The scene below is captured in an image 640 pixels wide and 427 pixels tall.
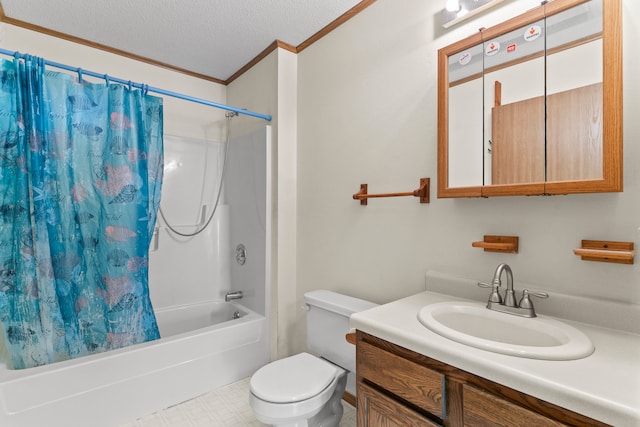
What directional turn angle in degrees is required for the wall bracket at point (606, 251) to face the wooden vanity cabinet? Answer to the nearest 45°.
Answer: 0° — it already faces it

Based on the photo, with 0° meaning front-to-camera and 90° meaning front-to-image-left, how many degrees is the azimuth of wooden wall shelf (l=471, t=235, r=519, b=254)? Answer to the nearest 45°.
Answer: approximately 45°

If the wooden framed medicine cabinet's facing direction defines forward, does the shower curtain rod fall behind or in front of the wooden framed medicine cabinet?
in front

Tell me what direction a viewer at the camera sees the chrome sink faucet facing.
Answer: facing the viewer and to the left of the viewer

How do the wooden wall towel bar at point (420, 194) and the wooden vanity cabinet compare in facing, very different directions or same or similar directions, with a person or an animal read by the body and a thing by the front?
same or similar directions

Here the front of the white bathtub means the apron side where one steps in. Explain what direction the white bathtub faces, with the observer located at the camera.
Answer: facing the viewer and to the right of the viewer

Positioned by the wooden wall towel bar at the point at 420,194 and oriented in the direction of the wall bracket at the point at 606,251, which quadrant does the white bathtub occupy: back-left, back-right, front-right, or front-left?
back-right

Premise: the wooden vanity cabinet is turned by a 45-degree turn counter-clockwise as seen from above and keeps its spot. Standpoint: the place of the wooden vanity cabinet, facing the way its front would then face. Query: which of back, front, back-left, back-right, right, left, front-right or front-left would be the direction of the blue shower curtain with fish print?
right
